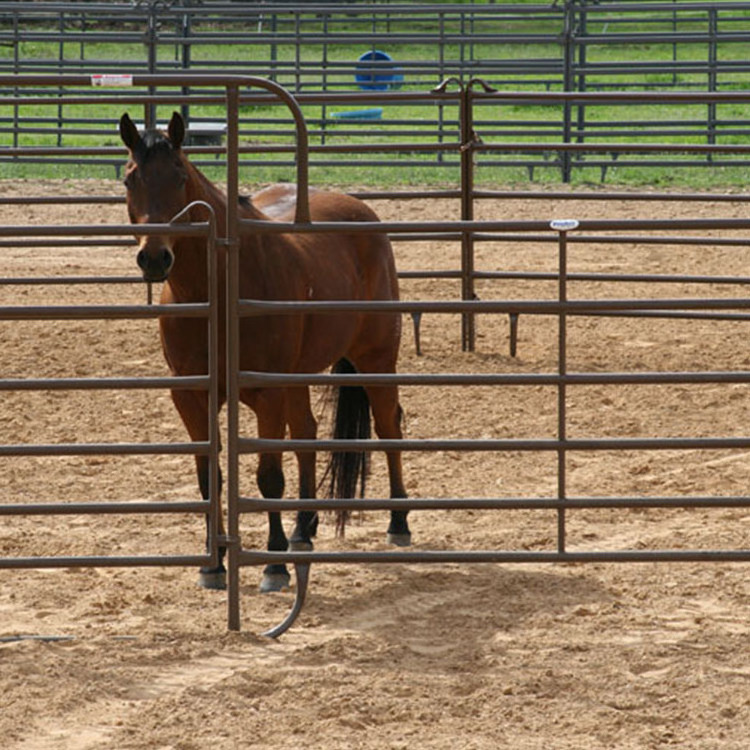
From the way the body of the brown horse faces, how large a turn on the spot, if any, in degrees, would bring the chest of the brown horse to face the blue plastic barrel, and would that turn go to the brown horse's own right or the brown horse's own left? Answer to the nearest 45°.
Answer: approximately 135° to the brown horse's own right

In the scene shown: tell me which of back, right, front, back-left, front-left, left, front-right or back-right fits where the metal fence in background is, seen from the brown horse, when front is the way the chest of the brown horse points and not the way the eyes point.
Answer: back-right

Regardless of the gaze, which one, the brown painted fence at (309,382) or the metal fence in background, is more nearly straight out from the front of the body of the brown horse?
the brown painted fence
